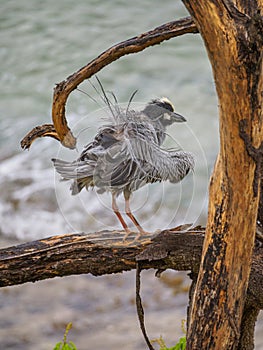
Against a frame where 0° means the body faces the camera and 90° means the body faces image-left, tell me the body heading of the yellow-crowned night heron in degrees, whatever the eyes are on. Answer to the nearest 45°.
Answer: approximately 270°
